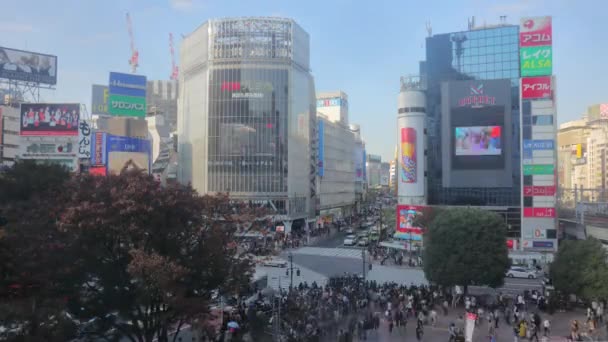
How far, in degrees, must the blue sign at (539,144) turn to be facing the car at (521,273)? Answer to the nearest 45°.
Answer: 0° — it already faces it

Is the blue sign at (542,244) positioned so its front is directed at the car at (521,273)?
yes

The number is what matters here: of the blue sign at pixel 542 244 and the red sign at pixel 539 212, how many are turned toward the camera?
2

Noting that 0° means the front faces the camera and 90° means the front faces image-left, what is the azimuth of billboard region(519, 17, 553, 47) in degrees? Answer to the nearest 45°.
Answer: approximately 0°

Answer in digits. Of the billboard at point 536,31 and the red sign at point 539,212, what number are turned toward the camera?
2
